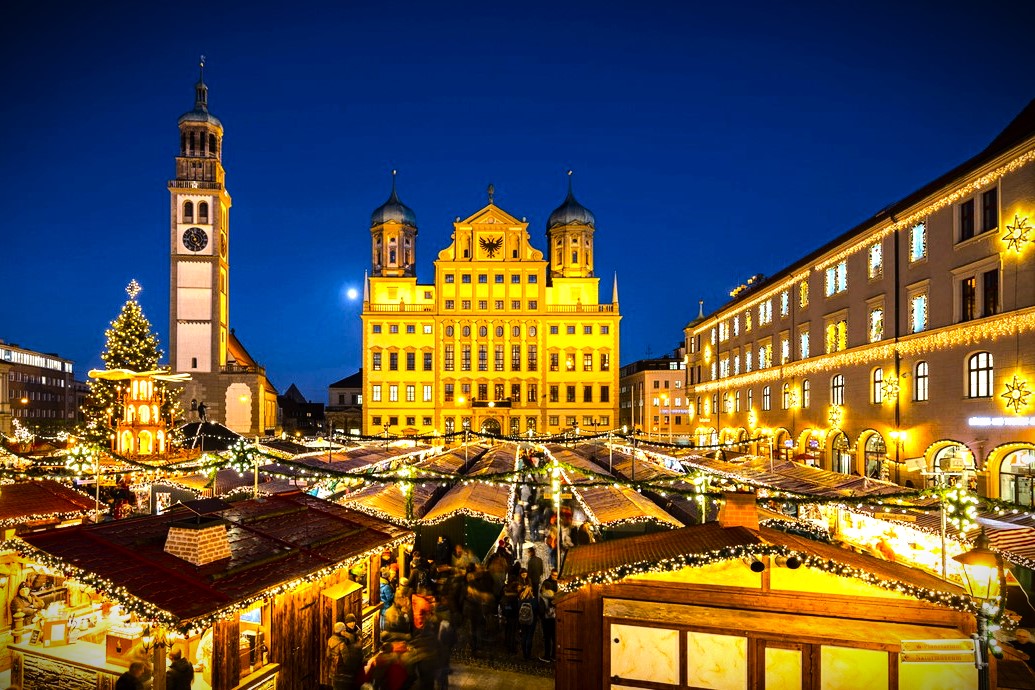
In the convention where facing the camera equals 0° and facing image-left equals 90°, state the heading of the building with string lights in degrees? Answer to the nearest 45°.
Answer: approximately 45°

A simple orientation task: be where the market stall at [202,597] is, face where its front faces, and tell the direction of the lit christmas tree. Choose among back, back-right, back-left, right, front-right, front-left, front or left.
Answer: back-right

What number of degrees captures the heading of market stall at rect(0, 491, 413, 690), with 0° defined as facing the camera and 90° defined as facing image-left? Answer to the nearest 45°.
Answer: approximately 45°
